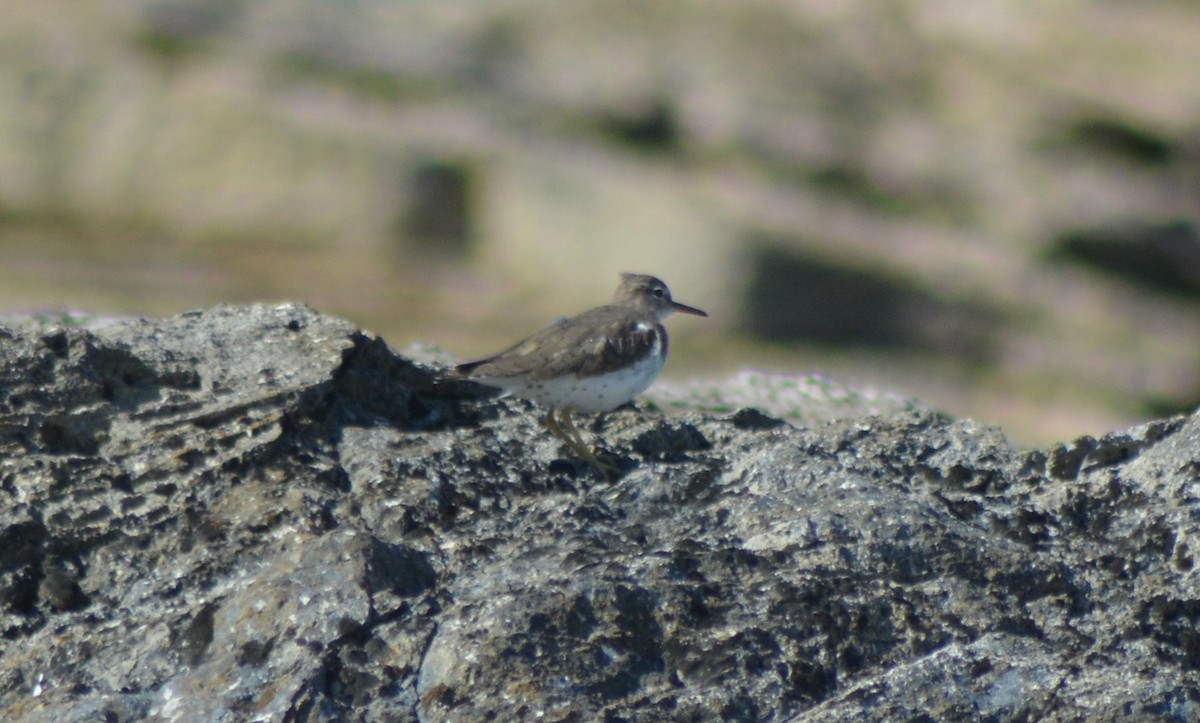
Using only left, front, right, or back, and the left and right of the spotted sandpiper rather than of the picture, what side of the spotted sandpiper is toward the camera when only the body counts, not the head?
right
